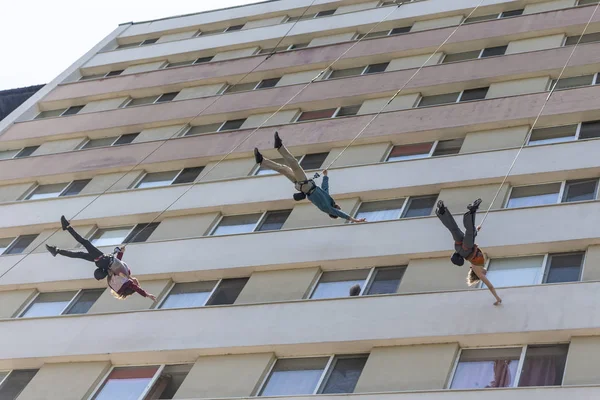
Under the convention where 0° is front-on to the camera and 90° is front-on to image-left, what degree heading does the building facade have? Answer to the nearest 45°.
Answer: approximately 45°
